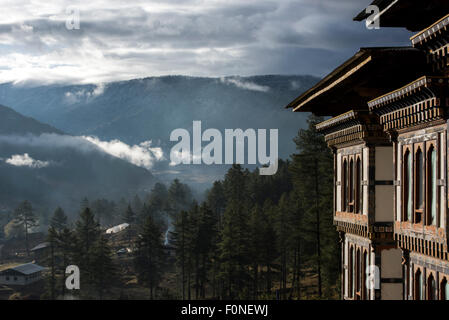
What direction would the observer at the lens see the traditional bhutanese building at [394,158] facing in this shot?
facing the viewer and to the left of the viewer
